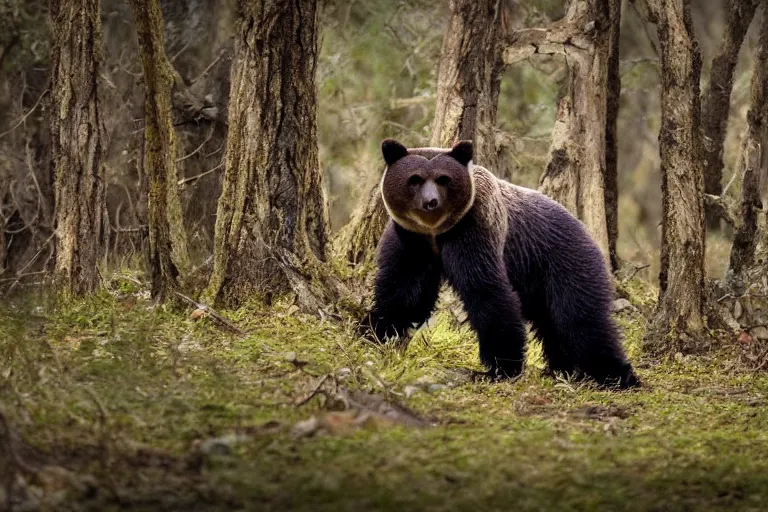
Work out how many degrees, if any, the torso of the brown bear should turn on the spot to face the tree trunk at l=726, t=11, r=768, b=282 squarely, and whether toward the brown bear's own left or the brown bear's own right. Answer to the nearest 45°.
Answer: approximately 180°

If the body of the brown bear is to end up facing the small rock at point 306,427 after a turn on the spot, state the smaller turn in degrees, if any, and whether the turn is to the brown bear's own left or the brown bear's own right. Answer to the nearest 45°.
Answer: approximately 45° to the brown bear's own left

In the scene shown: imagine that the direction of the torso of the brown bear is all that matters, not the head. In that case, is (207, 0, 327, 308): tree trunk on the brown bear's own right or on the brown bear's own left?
on the brown bear's own right

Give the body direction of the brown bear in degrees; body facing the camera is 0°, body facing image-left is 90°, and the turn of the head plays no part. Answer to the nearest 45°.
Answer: approximately 45°

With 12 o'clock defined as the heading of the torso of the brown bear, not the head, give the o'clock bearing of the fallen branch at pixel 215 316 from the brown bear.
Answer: The fallen branch is roughly at 1 o'clock from the brown bear.

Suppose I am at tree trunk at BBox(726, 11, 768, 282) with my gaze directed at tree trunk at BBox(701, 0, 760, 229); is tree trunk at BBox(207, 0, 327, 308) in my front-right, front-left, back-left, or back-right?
back-left

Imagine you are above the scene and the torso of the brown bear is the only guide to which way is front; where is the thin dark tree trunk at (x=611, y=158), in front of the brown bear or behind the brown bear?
behind

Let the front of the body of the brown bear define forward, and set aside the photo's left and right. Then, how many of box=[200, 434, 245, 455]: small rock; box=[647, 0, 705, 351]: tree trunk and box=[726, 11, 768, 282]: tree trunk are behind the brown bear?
2

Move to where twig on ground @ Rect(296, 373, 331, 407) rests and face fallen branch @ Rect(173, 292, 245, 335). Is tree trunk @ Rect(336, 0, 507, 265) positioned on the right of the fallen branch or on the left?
right

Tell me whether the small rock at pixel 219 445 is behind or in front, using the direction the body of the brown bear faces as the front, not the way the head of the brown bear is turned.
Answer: in front

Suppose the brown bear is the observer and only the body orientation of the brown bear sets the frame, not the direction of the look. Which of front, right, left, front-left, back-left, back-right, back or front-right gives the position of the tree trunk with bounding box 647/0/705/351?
back

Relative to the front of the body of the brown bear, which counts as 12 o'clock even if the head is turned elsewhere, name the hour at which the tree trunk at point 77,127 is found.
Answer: The tree trunk is roughly at 2 o'clock from the brown bear.
